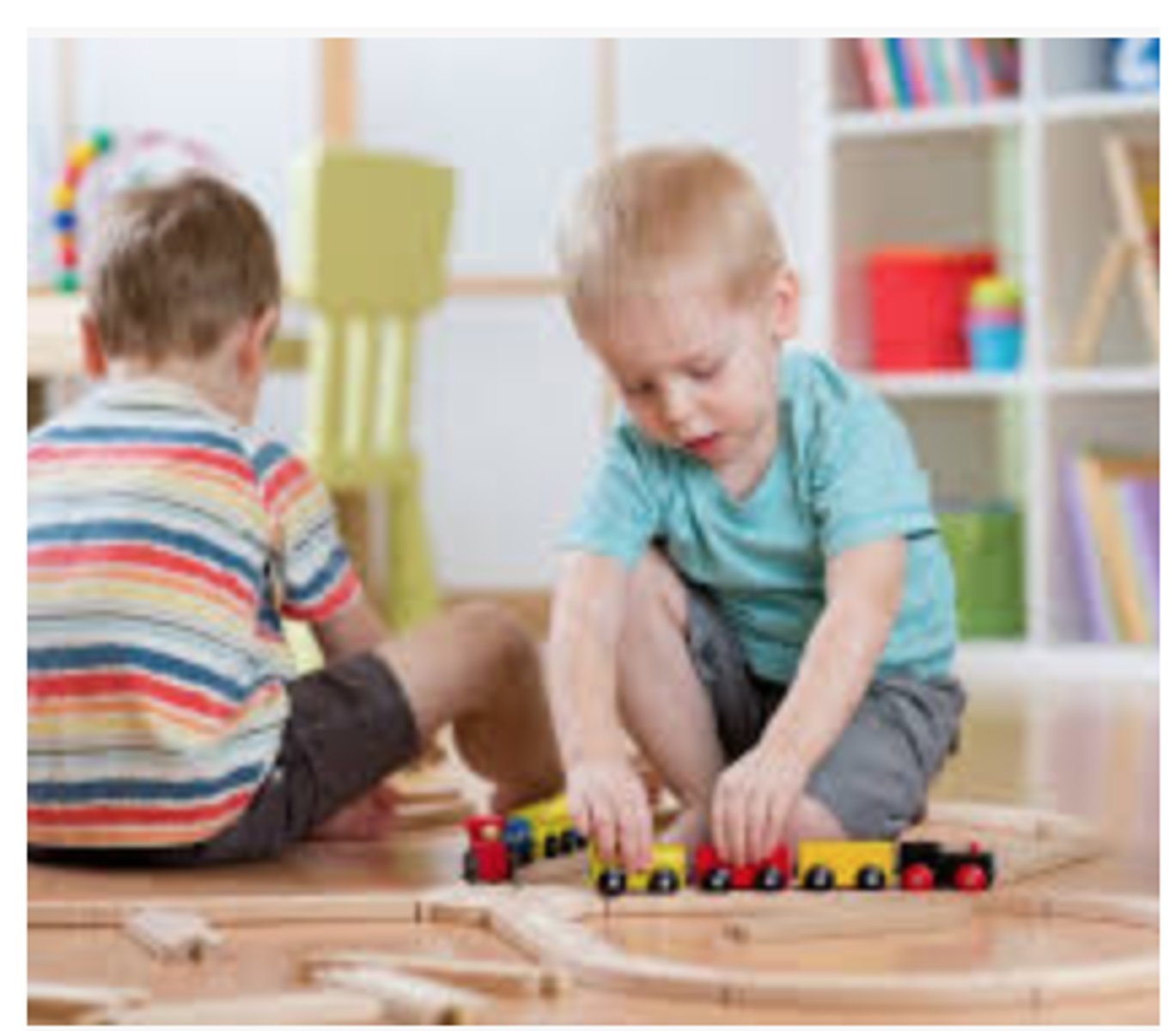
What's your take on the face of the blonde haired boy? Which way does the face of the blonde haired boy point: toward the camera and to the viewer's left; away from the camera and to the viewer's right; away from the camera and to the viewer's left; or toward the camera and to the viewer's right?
toward the camera and to the viewer's left

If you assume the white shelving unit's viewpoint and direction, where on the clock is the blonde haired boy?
The blonde haired boy is roughly at 12 o'clock from the white shelving unit.

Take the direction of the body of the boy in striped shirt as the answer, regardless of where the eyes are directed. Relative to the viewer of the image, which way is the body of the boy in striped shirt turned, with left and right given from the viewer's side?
facing away from the viewer and to the right of the viewer

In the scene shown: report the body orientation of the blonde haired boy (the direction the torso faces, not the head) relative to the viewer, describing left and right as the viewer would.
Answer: facing the viewer and to the left of the viewer

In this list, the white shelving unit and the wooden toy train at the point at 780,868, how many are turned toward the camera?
1

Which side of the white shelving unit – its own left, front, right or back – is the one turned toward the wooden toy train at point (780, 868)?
front

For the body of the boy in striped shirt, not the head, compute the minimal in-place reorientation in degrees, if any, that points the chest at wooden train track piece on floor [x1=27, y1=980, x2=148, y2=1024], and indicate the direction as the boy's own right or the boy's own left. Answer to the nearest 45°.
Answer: approximately 135° to the boy's own right

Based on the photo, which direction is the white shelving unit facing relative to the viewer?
toward the camera

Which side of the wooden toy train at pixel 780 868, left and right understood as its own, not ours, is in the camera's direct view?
right

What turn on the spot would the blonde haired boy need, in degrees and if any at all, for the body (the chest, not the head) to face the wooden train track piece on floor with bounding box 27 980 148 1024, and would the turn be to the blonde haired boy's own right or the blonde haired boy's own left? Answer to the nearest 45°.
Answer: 0° — they already face it

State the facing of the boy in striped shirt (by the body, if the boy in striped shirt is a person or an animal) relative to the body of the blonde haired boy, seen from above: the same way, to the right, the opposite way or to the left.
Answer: the opposite way

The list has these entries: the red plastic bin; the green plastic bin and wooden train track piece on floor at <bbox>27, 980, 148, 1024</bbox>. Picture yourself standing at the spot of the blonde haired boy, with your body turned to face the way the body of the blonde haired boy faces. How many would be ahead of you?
1

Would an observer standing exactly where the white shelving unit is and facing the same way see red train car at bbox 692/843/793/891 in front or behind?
in front
